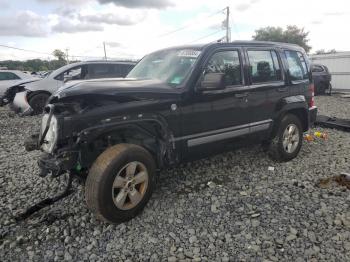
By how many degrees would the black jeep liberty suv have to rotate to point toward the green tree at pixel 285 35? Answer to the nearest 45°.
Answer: approximately 135° to its right

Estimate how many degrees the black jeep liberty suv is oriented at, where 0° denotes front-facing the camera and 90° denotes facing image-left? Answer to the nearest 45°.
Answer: approximately 45°

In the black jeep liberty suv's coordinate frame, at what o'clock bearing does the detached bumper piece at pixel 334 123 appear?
The detached bumper piece is roughly at 6 o'clock from the black jeep liberty suv.

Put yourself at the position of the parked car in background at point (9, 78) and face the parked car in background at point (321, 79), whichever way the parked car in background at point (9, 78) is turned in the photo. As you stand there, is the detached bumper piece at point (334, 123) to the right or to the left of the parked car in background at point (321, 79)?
right

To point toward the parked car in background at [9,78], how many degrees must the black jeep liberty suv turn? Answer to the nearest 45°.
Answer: approximately 90° to its right

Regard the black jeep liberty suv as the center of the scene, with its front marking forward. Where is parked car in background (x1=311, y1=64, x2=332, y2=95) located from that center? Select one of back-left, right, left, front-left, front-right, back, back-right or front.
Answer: back

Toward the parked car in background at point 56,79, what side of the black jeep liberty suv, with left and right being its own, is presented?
right
